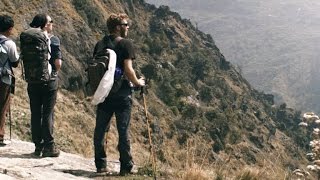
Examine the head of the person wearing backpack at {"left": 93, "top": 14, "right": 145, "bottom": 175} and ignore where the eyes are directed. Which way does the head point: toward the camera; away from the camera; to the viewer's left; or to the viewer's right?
to the viewer's right

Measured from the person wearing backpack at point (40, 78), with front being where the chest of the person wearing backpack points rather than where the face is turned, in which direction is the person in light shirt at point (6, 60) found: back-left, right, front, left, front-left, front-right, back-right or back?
left

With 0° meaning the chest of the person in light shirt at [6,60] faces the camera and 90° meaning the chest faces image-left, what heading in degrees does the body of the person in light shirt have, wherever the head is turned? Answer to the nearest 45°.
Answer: approximately 225°

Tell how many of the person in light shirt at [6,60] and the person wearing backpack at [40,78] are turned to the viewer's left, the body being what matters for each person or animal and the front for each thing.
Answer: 0

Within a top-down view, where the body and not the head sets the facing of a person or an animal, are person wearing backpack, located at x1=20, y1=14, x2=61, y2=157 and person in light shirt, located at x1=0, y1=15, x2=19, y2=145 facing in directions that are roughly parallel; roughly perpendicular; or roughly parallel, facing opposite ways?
roughly parallel

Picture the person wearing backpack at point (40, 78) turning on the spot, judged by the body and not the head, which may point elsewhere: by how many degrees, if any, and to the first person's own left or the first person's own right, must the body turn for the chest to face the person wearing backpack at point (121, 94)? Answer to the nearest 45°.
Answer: approximately 90° to the first person's own right

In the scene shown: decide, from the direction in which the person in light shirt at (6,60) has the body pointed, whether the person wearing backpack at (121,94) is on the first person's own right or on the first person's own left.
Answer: on the first person's own right

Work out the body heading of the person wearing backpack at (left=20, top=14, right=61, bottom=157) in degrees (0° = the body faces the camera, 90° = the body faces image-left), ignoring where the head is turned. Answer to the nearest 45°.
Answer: approximately 225°
